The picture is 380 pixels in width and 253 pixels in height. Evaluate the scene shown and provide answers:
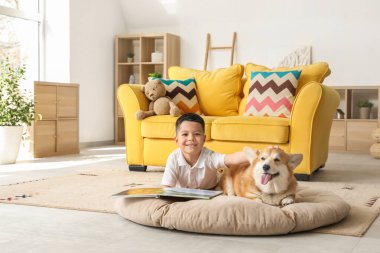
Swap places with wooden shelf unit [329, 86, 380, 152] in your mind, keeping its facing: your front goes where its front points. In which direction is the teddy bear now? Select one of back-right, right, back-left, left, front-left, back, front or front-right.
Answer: front-right

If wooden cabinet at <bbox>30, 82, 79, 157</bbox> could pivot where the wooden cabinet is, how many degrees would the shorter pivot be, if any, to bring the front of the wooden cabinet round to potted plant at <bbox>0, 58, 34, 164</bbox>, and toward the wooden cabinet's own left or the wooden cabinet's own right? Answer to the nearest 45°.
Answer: approximately 90° to the wooden cabinet's own right

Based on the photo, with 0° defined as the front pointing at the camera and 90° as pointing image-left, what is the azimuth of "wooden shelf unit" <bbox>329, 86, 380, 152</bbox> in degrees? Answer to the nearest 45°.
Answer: approximately 0°

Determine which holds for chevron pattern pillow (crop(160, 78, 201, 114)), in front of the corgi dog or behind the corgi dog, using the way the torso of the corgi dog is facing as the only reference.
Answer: behind

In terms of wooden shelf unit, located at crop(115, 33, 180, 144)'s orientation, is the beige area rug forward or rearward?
forward

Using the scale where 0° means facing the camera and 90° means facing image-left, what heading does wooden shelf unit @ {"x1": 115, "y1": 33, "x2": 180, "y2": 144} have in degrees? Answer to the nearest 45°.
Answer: approximately 45°

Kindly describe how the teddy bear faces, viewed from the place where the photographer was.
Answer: facing the viewer and to the left of the viewer

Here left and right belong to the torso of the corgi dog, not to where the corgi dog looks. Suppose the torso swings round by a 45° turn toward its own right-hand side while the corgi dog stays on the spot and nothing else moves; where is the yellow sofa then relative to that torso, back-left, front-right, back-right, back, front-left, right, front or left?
back
